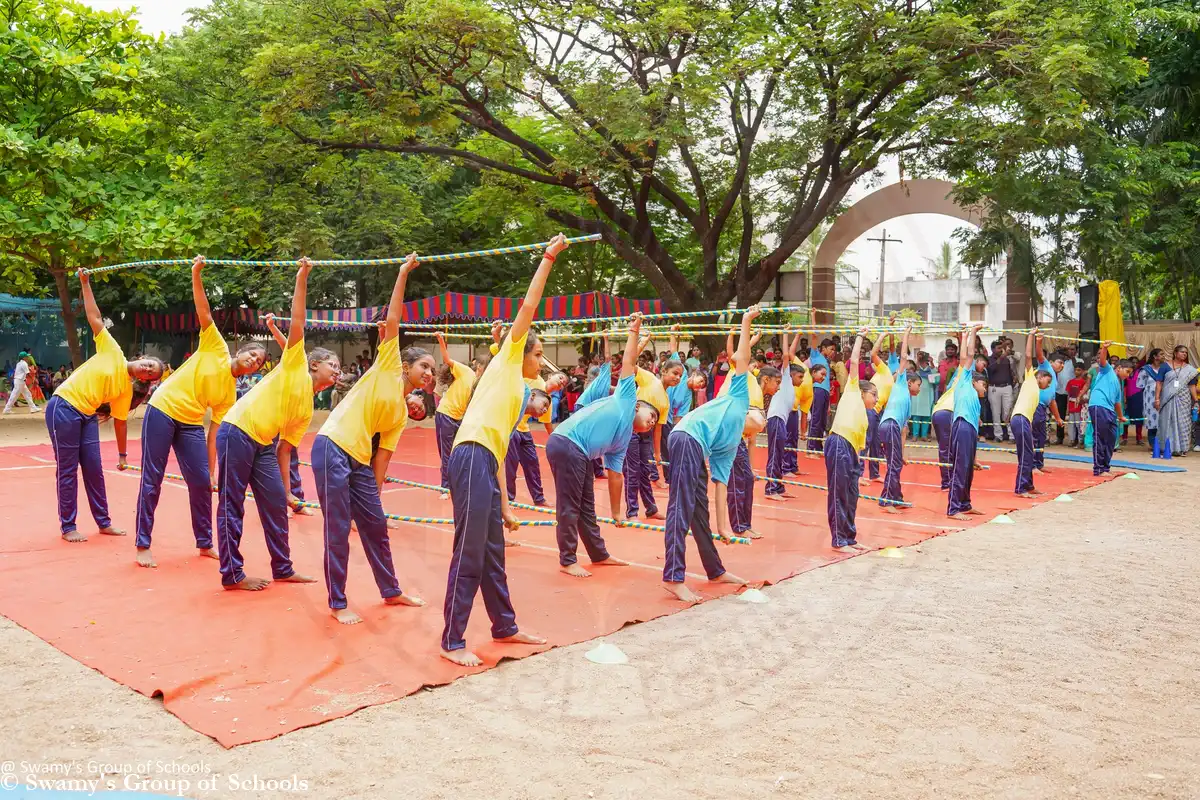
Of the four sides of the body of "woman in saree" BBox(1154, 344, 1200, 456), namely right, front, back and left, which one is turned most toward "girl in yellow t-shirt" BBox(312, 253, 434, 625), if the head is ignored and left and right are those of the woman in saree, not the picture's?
front

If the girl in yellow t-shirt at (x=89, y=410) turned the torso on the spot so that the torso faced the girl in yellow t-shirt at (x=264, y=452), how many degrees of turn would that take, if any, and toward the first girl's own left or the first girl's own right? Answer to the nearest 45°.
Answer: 0° — they already face them

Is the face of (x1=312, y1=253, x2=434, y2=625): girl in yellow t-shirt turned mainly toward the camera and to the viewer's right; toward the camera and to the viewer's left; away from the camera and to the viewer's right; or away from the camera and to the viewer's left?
toward the camera and to the viewer's right

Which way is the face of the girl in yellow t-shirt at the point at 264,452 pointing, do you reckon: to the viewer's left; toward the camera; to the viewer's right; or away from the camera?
to the viewer's right

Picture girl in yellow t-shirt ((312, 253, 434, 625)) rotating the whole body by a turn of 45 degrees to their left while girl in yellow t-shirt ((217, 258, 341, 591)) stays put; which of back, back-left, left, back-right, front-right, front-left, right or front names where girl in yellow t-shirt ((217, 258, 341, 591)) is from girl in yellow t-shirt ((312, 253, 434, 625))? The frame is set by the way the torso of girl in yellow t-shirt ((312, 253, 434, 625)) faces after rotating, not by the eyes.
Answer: back-left

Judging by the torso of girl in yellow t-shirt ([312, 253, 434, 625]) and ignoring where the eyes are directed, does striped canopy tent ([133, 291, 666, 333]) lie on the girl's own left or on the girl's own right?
on the girl's own left

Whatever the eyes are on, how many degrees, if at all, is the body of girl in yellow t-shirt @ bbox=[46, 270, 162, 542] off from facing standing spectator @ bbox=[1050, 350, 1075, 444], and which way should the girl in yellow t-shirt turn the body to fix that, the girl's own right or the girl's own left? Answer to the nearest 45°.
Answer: approximately 45° to the girl's own left

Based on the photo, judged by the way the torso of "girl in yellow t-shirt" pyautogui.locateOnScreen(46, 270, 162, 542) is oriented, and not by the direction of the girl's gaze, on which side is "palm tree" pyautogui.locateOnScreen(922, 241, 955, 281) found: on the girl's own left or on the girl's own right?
on the girl's own left

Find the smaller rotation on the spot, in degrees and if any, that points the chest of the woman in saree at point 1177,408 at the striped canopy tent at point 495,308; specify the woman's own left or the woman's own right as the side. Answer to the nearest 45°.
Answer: approximately 90° to the woman's own right

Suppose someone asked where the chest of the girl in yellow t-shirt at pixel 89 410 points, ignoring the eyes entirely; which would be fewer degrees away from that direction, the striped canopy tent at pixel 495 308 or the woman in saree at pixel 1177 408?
the woman in saree

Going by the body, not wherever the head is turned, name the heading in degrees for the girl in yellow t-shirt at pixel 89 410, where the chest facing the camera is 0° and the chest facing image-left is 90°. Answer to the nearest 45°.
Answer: approximately 315°

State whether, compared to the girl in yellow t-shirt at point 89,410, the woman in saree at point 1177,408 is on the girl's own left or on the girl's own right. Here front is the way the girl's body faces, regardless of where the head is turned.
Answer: on the girl's own left

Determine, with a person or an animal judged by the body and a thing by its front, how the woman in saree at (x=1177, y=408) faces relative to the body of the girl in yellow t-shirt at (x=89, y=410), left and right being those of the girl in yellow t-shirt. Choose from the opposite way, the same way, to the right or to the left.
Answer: to the right
